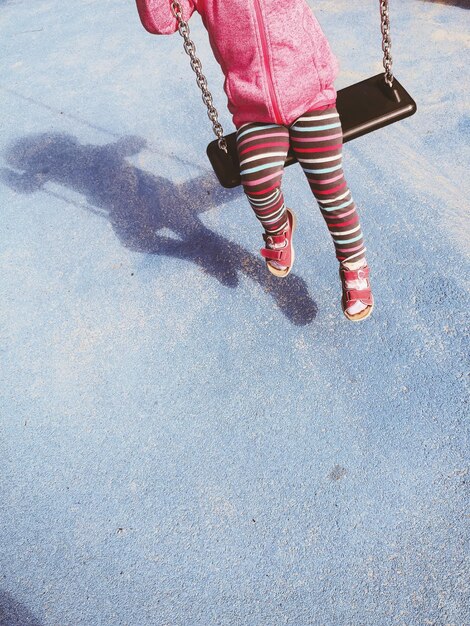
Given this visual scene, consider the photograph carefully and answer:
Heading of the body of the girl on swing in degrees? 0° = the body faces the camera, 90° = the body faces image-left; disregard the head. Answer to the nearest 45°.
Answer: approximately 0°
